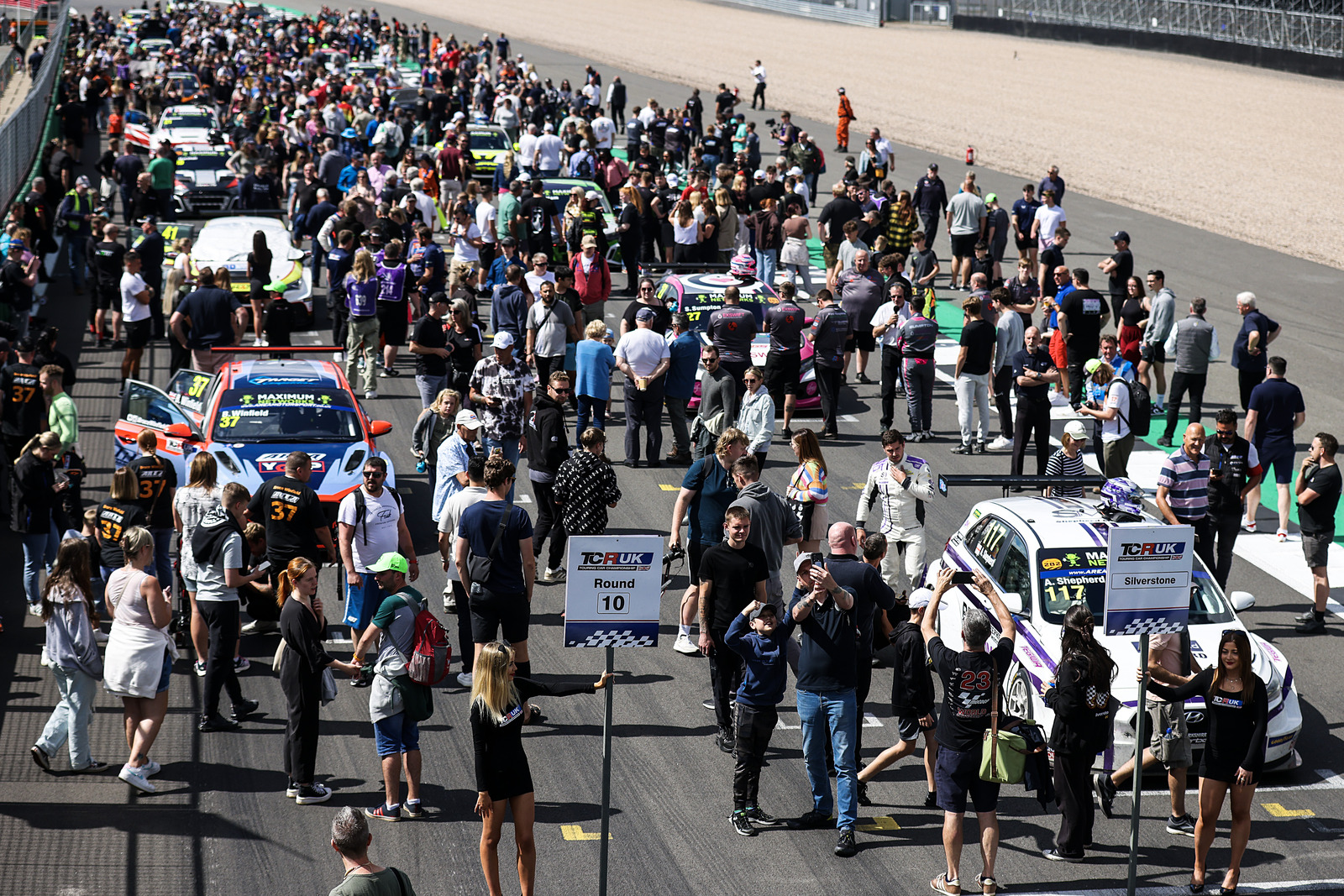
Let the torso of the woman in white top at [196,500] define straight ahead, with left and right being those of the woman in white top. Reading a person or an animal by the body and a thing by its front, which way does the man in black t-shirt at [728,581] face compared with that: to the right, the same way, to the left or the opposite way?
the opposite way

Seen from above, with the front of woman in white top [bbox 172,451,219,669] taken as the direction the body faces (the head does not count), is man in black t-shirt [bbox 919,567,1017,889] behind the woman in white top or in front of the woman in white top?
behind

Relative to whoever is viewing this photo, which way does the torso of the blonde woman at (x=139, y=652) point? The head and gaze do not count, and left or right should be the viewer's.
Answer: facing away from the viewer and to the right of the viewer

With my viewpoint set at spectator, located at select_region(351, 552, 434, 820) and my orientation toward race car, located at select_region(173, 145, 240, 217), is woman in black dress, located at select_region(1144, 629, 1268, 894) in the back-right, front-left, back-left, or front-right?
back-right

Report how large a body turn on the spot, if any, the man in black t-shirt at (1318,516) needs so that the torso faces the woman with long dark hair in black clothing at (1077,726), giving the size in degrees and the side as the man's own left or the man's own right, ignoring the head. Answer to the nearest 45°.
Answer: approximately 90° to the man's own left

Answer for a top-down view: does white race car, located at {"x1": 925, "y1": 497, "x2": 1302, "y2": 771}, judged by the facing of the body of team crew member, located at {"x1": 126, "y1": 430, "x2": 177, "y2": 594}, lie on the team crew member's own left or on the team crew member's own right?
on the team crew member's own right

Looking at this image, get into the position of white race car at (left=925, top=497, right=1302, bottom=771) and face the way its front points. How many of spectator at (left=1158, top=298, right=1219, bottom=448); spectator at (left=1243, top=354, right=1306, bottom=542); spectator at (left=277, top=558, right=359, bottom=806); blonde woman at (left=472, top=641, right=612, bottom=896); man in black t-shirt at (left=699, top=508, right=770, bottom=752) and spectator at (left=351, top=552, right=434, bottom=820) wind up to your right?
4

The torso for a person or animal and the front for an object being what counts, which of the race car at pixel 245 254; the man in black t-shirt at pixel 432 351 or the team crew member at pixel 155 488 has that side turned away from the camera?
the team crew member

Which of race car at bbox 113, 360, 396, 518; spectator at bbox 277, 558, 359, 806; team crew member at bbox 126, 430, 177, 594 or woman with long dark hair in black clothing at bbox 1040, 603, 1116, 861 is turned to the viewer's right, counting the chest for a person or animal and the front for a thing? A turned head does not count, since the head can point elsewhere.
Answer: the spectator

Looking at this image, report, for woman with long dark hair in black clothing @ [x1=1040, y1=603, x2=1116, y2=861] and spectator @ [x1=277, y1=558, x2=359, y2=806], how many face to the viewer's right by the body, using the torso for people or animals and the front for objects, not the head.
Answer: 1

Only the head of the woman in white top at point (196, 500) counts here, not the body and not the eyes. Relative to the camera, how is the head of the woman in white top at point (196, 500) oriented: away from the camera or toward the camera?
away from the camera

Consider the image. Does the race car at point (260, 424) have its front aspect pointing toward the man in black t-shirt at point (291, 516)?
yes

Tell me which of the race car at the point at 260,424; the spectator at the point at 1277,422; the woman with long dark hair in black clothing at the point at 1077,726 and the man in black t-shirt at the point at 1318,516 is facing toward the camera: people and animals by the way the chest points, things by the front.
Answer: the race car

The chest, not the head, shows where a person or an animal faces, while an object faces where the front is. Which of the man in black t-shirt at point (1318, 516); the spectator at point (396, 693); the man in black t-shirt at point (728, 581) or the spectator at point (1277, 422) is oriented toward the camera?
the man in black t-shirt at point (728, 581)

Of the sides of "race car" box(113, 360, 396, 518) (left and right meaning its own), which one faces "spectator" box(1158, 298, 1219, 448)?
left

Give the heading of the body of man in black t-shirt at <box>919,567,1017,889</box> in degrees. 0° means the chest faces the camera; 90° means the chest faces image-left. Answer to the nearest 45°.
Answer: approximately 180°

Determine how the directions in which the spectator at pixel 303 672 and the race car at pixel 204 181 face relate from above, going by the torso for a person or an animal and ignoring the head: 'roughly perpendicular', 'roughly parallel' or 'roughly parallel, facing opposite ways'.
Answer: roughly perpendicular
